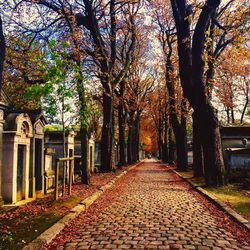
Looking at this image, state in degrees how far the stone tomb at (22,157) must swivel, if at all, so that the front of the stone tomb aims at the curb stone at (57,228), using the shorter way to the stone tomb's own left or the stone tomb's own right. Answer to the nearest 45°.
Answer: approximately 45° to the stone tomb's own right

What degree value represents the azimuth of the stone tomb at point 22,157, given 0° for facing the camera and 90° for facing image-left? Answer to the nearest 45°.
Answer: approximately 315°
